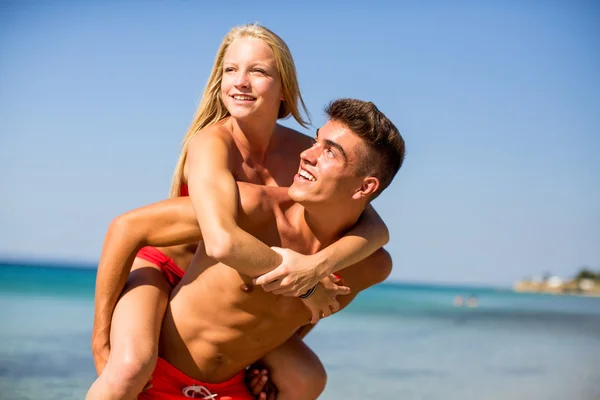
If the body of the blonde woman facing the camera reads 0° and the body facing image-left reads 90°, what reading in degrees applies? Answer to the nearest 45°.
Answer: approximately 0°

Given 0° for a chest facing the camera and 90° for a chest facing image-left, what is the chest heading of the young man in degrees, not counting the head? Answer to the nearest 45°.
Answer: approximately 0°
